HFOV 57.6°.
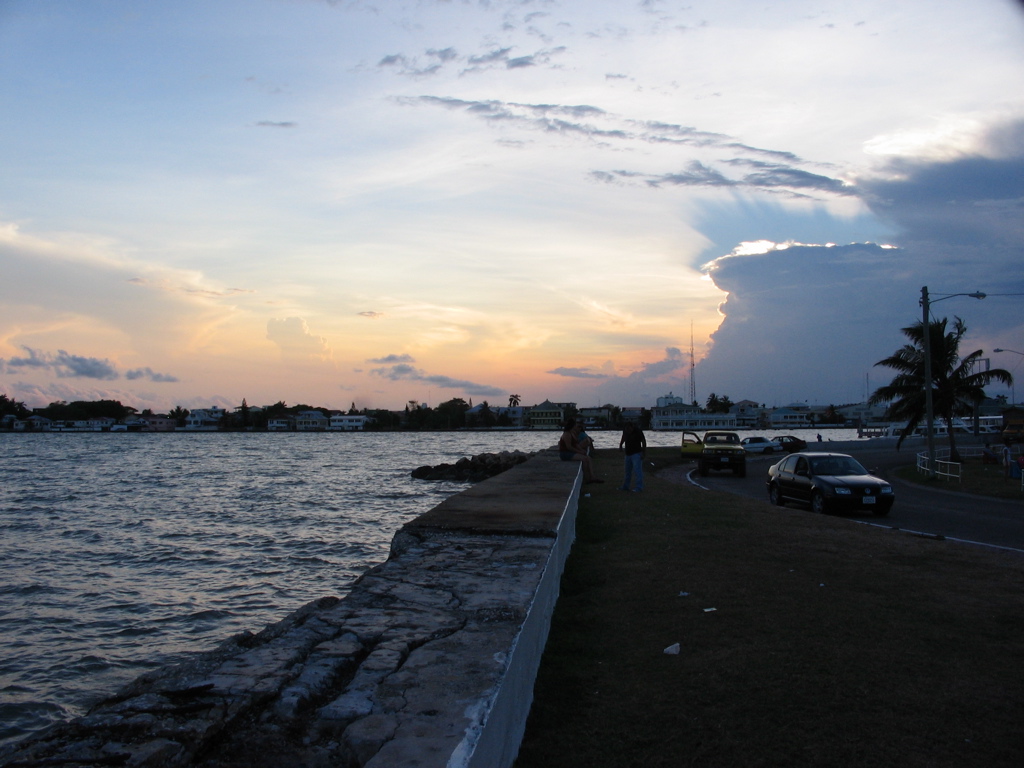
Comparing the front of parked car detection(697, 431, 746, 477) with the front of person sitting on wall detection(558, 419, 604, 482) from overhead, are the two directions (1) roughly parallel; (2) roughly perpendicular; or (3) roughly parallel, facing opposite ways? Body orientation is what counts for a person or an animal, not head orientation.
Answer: roughly perpendicular

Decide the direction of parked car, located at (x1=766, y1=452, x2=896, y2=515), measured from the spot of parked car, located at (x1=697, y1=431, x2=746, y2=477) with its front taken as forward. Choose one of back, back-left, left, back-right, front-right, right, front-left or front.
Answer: front

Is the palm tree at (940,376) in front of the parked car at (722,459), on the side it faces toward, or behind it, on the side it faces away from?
behind

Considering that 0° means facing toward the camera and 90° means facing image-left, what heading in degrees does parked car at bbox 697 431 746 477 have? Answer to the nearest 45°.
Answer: approximately 0°

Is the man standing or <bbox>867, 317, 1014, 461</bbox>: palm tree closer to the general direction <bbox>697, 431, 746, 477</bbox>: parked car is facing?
the man standing

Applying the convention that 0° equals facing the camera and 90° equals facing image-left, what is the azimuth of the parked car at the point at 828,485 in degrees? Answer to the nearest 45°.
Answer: approximately 315°

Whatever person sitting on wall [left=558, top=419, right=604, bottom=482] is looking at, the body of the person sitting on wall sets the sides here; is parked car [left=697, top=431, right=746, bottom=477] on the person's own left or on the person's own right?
on the person's own left
